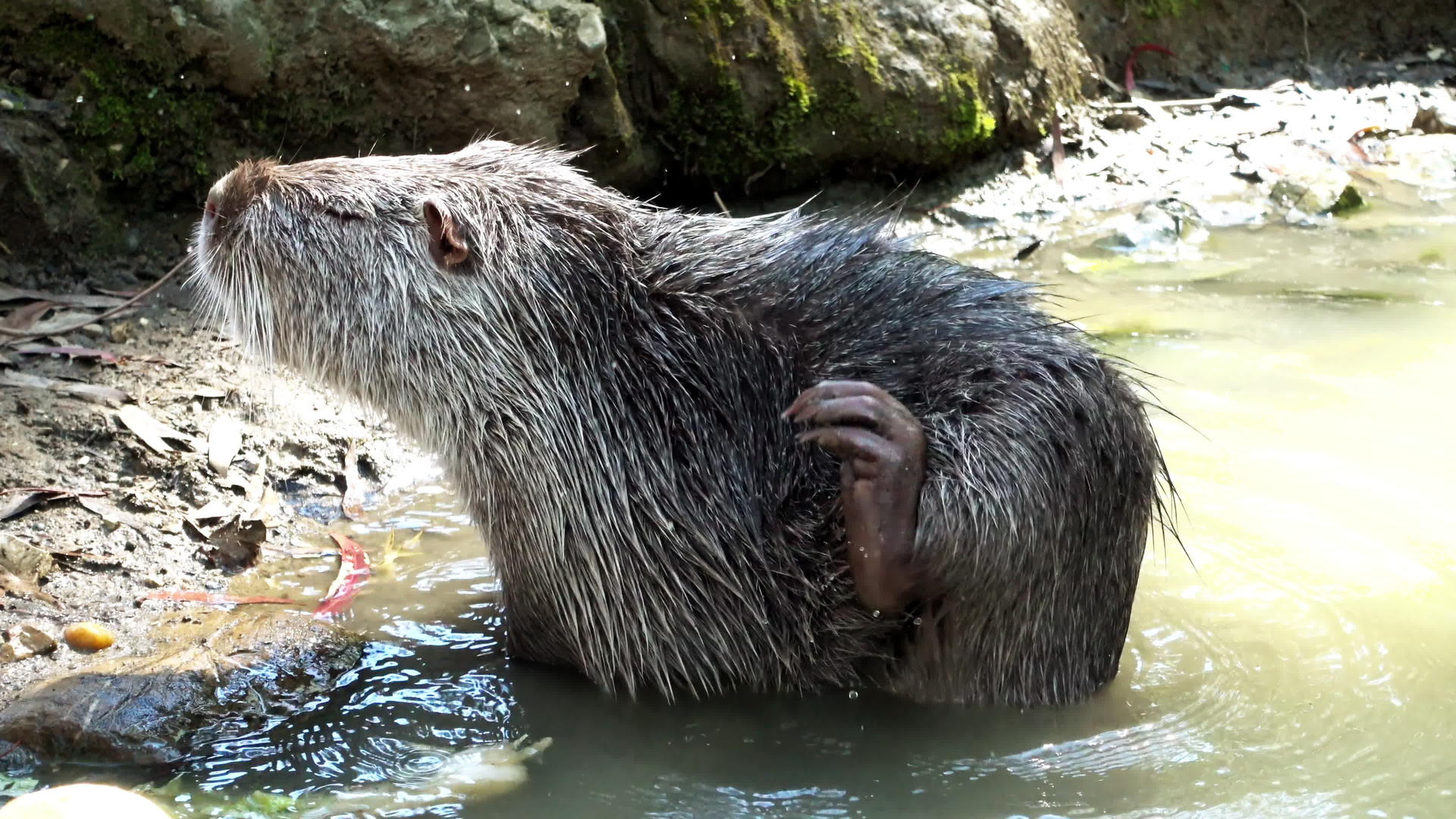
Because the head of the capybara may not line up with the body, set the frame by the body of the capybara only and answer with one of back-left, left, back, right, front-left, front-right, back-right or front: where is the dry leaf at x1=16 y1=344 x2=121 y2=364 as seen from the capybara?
front-right

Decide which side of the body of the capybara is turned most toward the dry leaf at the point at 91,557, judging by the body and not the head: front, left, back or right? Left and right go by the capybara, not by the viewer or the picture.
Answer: front

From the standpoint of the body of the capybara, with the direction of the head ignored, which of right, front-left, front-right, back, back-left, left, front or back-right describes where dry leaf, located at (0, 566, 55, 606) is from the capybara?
front

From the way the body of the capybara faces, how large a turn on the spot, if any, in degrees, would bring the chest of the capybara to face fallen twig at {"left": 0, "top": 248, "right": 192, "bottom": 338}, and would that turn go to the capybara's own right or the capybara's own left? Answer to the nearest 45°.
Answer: approximately 45° to the capybara's own right

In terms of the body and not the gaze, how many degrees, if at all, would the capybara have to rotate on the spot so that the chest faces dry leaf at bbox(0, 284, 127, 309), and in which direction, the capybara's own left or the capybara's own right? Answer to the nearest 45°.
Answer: approximately 45° to the capybara's own right

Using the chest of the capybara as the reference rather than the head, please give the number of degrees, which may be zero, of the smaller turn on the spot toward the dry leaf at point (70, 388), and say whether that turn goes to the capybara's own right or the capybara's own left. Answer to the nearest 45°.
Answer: approximately 45° to the capybara's own right

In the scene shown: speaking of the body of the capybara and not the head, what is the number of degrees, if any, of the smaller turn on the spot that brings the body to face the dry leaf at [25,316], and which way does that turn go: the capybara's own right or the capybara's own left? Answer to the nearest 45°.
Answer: approximately 45° to the capybara's own right

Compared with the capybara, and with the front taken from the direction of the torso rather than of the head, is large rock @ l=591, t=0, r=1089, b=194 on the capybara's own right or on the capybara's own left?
on the capybara's own right

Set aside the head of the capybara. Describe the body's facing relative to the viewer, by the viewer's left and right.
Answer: facing to the left of the viewer

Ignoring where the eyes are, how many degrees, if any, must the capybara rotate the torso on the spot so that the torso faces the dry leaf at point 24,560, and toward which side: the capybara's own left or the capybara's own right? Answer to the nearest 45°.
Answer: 0° — it already faces it

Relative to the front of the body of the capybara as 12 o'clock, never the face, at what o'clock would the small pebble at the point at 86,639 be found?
The small pebble is roughly at 12 o'clock from the capybara.
